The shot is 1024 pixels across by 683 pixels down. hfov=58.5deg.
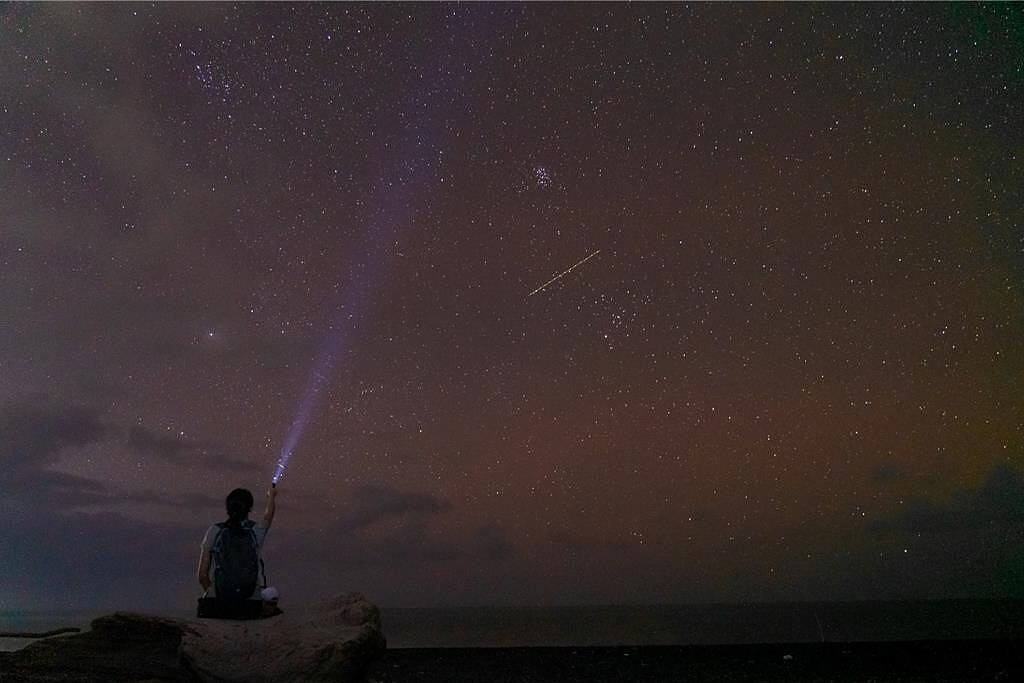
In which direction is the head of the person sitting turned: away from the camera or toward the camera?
away from the camera

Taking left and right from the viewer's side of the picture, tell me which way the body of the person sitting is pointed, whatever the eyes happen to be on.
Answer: facing away from the viewer
